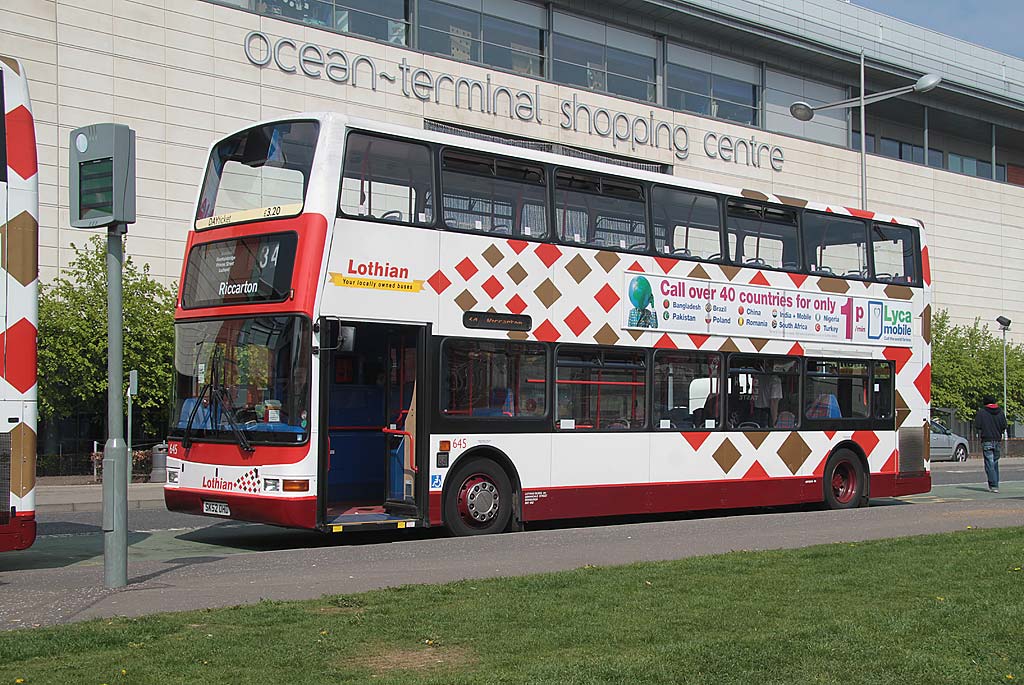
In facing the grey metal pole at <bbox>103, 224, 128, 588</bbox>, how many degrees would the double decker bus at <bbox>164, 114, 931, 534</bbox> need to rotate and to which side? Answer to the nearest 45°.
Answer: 0° — it already faces it

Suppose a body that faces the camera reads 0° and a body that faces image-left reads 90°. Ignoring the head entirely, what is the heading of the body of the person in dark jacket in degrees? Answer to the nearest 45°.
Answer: approximately 180°

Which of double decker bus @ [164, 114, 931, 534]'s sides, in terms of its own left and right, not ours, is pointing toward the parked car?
back

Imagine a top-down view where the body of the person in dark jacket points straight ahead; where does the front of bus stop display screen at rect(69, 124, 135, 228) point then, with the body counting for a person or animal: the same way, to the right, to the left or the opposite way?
the opposite way

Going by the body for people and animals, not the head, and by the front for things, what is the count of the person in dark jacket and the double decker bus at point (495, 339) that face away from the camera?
1

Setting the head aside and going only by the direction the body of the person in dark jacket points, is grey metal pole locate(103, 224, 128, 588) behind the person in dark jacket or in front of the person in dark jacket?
behind

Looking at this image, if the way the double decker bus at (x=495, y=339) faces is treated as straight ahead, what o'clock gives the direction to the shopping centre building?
The shopping centre building is roughly at 4 o'clock from the double decker bus.

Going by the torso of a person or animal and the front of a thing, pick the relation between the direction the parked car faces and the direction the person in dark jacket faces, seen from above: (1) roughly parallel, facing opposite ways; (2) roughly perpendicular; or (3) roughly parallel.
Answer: roughly perpendicular

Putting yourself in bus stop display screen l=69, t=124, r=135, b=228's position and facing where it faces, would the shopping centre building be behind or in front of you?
behind
